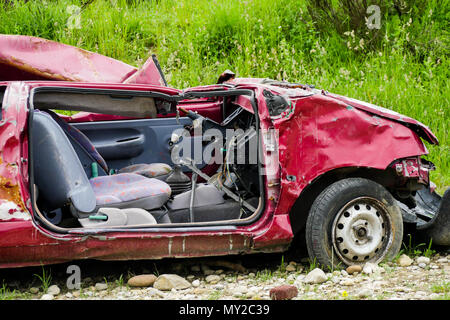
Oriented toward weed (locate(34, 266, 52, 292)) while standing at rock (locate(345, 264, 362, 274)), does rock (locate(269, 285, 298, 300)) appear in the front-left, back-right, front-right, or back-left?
front-left

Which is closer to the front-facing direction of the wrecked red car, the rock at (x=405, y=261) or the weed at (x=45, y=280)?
the rock

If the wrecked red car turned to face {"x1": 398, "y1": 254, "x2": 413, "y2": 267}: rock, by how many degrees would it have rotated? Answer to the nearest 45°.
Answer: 0° — it already faces it

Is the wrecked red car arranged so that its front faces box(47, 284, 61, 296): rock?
no

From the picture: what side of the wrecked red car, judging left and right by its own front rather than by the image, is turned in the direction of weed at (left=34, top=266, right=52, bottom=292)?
back

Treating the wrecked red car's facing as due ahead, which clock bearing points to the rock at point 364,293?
The rock is roughly at 1 o'clock from the wrecked red car.

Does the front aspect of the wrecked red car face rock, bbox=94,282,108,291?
no

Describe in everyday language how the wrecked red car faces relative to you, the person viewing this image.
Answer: facing to the right of the viewer
